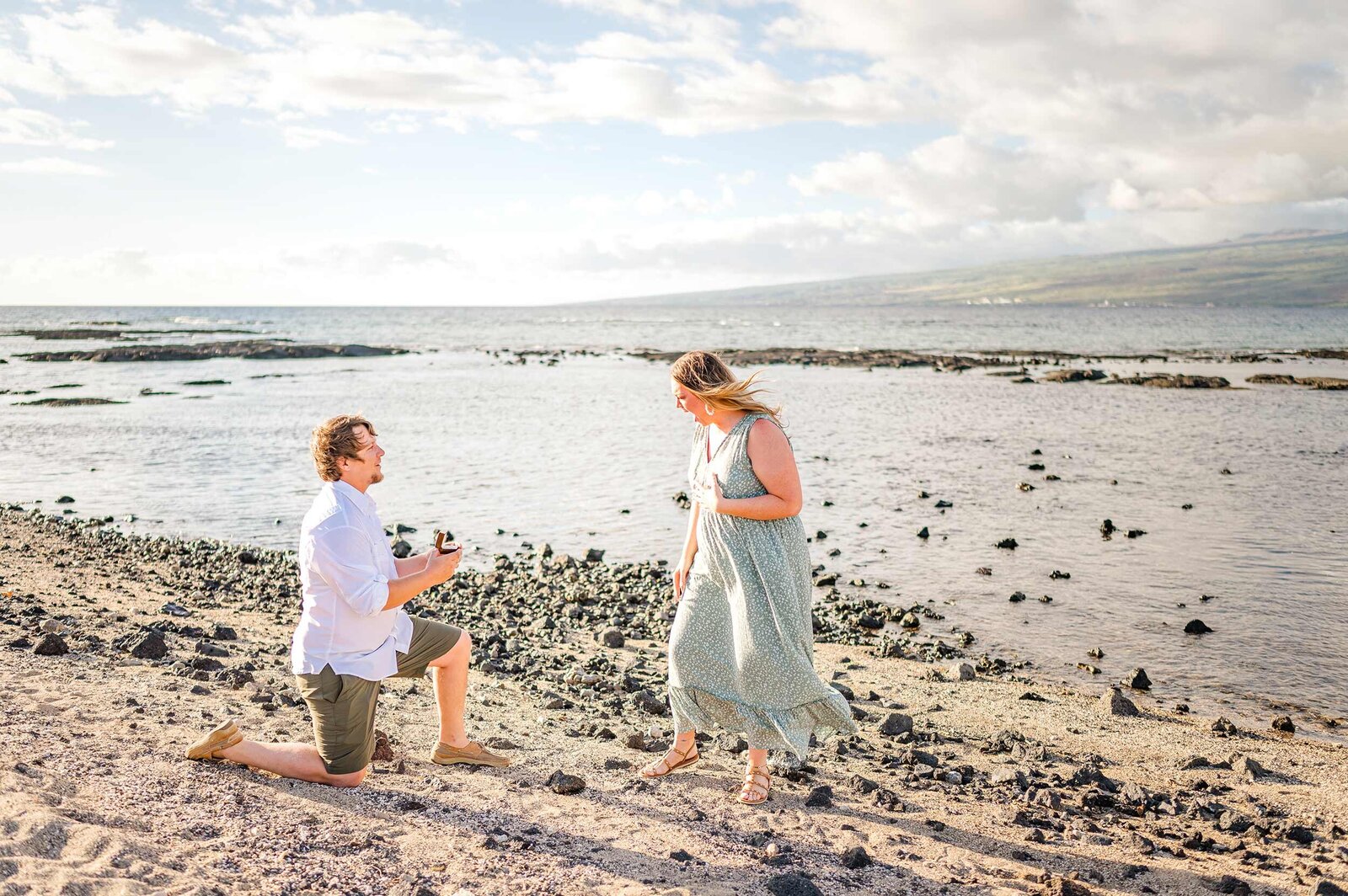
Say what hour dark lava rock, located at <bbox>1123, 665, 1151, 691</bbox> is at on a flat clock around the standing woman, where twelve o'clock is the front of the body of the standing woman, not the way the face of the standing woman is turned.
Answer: The dark lava rock is roughly at 6 o'clock from the standing woman.

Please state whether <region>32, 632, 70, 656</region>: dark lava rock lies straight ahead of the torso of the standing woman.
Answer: no

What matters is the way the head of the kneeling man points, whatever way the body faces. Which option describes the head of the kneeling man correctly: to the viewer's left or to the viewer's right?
to the viewer's right

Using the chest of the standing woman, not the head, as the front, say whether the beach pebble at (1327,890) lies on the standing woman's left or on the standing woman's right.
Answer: on the standing woman's left

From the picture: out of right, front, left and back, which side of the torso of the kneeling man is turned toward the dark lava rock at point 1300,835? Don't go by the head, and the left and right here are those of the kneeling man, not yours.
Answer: front

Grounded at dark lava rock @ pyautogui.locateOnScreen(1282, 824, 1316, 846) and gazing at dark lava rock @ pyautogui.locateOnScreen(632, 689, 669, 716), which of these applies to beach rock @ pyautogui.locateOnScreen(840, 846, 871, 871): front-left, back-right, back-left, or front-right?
front-left

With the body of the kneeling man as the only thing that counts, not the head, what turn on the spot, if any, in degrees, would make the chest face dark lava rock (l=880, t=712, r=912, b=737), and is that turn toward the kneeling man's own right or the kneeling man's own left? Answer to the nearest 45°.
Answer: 0° — they already face it

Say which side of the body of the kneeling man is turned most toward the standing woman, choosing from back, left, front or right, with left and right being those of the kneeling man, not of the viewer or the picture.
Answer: front

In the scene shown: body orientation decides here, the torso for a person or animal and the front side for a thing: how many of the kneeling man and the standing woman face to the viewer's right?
1

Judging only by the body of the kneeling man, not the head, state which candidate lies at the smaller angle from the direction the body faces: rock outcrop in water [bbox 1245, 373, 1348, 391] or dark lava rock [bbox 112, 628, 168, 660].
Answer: the rock outcrop in water

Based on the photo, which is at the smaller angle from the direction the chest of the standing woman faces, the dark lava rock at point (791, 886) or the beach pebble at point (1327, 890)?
the dark lava rock

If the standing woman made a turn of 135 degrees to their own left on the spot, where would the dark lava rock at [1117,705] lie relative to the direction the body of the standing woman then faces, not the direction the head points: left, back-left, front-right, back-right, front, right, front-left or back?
front-left

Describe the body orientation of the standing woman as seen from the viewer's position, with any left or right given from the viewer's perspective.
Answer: facing the viewer and to the left of the viewer

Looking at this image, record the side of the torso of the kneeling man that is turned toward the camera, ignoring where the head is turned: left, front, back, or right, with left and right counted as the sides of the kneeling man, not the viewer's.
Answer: right

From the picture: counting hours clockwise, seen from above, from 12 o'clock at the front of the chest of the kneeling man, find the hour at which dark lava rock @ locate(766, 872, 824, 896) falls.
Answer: The dark lava rock is roughly at 1 o'clock from the kneeling man.

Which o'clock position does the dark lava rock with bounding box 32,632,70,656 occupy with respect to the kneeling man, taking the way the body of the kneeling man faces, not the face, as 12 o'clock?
The dark lava rock is roughly at 8 o'clock from the kneeling man.
